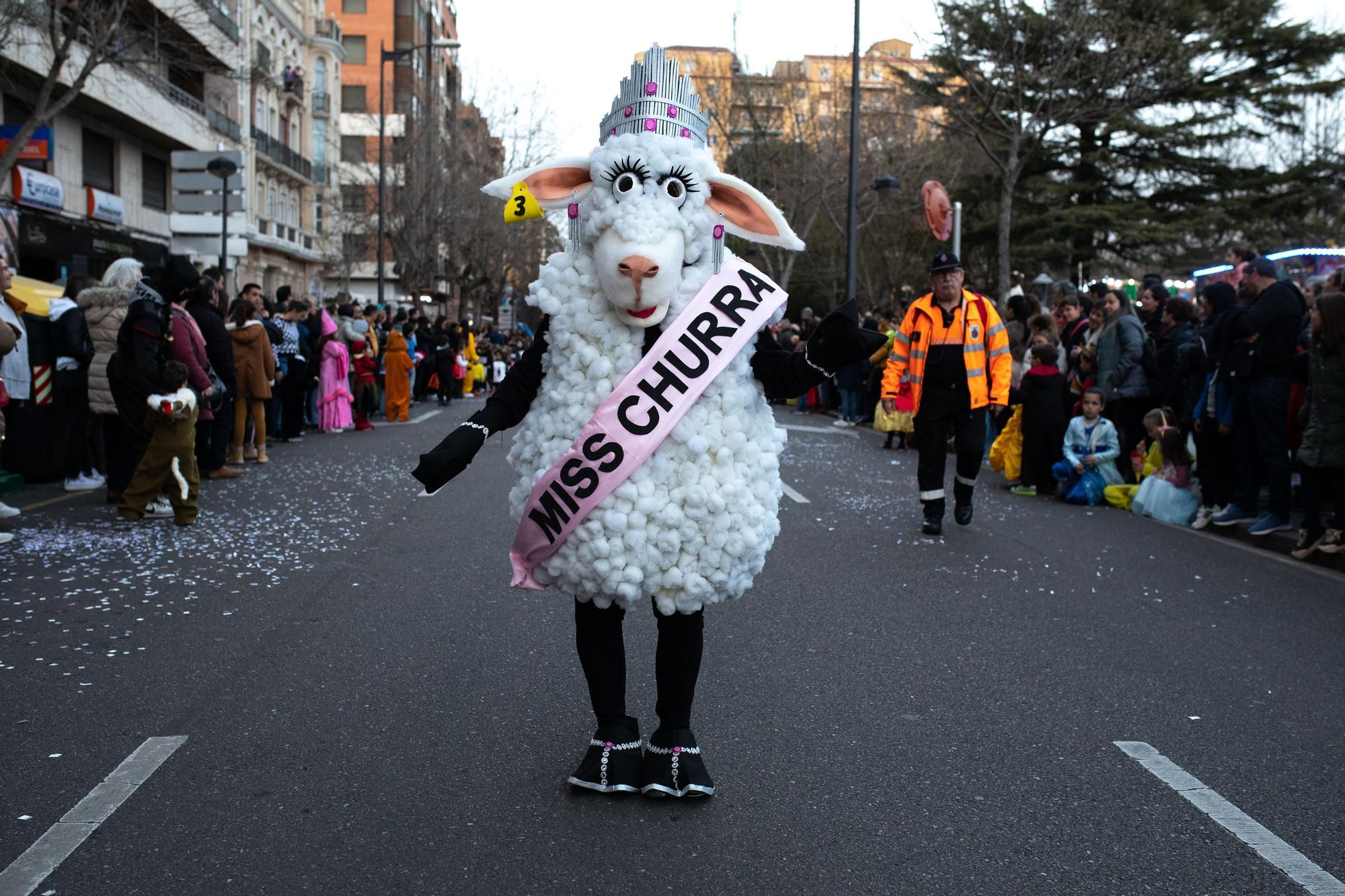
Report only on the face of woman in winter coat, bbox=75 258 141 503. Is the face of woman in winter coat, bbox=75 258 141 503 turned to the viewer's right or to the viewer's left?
to the viewer's right

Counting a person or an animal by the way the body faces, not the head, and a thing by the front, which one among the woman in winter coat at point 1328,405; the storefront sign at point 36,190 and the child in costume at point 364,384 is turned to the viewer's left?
the woman in winter coat

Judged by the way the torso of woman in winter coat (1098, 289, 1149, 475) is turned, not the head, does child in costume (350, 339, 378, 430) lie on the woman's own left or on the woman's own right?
on the woman's own right

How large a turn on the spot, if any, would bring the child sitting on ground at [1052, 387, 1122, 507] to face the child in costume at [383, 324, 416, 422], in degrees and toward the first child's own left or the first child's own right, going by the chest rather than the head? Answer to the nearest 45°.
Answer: approximately 90° to the first child's own right

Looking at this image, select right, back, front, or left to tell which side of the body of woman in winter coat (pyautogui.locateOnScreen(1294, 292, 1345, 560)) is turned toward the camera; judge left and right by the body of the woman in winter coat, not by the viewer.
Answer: left

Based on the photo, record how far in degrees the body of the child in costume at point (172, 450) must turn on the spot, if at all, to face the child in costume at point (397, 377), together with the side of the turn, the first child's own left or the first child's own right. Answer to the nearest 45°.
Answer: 0° — they already face them

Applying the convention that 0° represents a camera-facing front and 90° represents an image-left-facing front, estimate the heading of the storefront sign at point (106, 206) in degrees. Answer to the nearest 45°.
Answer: approximately 315°

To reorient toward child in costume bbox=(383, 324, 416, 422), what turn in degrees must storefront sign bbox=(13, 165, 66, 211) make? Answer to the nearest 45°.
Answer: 0° — it already faces them

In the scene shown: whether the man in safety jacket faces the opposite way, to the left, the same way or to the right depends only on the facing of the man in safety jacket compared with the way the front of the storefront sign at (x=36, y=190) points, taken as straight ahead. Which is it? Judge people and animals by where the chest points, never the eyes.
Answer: to the right

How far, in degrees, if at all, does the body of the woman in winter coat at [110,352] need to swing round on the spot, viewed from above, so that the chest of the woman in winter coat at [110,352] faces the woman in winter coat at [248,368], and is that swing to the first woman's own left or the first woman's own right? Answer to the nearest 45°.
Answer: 0° — they already face them

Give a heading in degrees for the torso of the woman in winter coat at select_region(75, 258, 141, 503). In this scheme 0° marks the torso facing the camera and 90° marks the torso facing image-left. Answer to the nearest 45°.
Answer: approximately 225°

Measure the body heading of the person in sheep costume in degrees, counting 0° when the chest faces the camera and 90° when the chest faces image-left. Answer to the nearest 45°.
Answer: approximately 0°

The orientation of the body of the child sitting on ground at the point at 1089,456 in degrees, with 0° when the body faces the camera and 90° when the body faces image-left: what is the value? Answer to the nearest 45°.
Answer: approximately 45°

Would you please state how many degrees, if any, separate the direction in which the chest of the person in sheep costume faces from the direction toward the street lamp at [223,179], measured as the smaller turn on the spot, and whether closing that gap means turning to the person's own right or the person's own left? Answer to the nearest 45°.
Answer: approximately 135° to the person's own right
